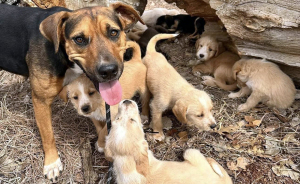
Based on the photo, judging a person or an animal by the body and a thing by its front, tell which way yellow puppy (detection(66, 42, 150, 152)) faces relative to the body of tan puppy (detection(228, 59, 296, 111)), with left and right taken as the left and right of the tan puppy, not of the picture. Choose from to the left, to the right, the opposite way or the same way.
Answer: to the left

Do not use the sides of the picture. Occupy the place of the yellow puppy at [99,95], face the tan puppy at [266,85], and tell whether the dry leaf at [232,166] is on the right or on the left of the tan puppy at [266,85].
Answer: right

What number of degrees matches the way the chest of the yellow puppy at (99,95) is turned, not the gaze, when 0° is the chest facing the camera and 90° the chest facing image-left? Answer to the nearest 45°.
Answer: approximately 45°

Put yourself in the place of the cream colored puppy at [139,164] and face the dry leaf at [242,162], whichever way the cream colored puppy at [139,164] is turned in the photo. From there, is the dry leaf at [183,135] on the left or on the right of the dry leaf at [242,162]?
left

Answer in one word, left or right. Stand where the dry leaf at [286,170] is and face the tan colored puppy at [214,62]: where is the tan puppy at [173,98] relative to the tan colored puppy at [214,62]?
left

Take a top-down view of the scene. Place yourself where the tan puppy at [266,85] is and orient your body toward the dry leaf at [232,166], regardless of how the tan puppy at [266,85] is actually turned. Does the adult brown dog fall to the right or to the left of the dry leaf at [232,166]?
right

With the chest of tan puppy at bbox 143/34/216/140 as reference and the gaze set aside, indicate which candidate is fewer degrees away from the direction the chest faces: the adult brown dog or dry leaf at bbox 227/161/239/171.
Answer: the dry leaf

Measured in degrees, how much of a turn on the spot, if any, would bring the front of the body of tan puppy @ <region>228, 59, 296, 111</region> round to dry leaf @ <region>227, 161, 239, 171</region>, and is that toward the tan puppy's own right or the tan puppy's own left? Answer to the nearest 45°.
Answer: approximately 90° to the tan puppy's own left

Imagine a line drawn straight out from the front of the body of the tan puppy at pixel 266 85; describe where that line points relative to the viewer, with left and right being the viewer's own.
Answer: facing to the left of the viewer

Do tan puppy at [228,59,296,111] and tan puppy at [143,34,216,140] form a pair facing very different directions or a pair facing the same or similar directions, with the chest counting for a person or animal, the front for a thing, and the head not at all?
very different directions

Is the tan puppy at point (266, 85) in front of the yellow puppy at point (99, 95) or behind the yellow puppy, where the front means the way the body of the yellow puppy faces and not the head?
behind

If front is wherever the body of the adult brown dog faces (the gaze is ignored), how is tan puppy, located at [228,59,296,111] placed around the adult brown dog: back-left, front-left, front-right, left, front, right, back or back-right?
front-left
